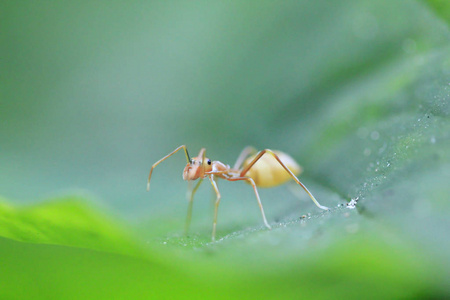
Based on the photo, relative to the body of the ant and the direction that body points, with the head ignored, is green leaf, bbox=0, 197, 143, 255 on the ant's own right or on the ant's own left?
on the ant's own left

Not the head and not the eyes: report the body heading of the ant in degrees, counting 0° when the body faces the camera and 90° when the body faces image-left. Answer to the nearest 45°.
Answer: approximately 90°
